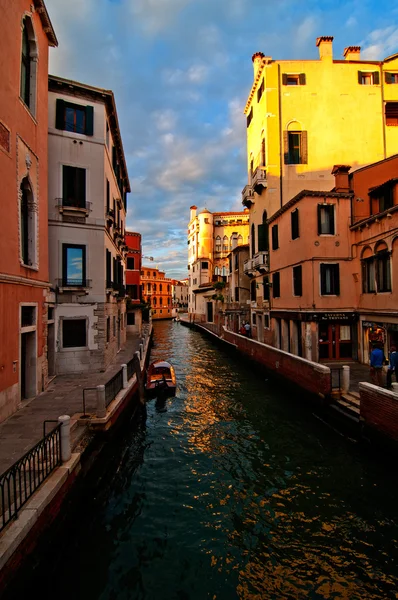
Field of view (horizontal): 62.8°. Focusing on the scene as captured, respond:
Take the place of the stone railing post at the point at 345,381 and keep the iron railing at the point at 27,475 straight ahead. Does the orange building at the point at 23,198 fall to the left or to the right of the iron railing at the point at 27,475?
right

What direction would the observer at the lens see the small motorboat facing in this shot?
facing away from the viewer

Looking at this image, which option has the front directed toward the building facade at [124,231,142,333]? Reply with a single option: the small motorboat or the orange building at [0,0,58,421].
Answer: the small motorboat

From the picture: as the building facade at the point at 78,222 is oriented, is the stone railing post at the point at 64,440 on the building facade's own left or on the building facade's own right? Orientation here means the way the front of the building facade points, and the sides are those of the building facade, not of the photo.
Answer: on the building facade's own right

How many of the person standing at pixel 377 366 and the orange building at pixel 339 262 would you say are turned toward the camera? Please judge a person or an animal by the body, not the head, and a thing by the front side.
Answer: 1

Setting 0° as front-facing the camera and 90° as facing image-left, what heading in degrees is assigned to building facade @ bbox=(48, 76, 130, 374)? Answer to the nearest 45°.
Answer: approximately 315°
